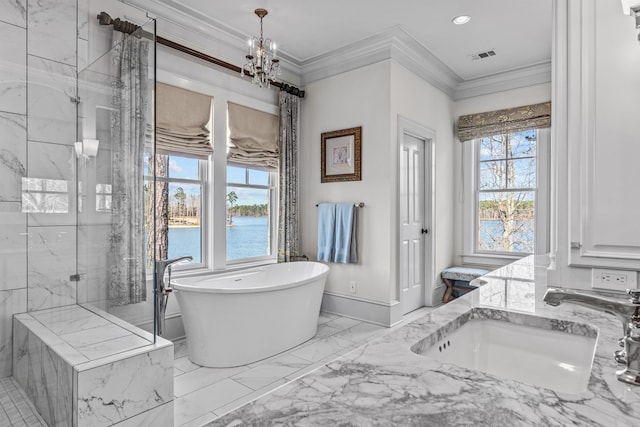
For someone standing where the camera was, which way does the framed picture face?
facing the viewer and to the left of the viewer

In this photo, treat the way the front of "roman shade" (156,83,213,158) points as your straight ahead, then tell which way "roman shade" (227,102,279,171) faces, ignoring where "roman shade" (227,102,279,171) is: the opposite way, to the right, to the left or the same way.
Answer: the same way

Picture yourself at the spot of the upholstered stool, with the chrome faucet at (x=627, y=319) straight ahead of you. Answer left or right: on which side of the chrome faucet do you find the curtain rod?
right

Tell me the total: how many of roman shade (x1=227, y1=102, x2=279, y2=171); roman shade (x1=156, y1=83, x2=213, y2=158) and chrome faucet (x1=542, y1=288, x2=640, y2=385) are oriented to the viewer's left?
1

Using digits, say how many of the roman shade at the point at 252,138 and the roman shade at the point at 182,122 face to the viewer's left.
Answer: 0

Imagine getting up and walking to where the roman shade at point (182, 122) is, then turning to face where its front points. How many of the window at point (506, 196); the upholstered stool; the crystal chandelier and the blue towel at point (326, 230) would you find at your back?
0

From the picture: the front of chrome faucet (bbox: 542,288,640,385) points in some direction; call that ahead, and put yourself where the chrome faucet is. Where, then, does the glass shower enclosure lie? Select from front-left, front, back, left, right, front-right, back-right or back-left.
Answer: front

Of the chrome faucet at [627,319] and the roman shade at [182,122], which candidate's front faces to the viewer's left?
the chrome faucet

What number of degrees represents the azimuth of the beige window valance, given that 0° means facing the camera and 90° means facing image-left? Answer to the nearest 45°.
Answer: approximately 45°

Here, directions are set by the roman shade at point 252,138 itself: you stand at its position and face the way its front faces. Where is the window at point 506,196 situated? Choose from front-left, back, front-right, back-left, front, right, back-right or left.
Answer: front-left

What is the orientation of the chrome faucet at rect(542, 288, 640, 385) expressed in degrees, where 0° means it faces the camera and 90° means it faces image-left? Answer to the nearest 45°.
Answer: approximately 90°

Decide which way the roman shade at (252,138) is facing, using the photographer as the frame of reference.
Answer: facing the viewer and to the right of the viewer

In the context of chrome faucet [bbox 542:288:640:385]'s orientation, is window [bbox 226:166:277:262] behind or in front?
in front
